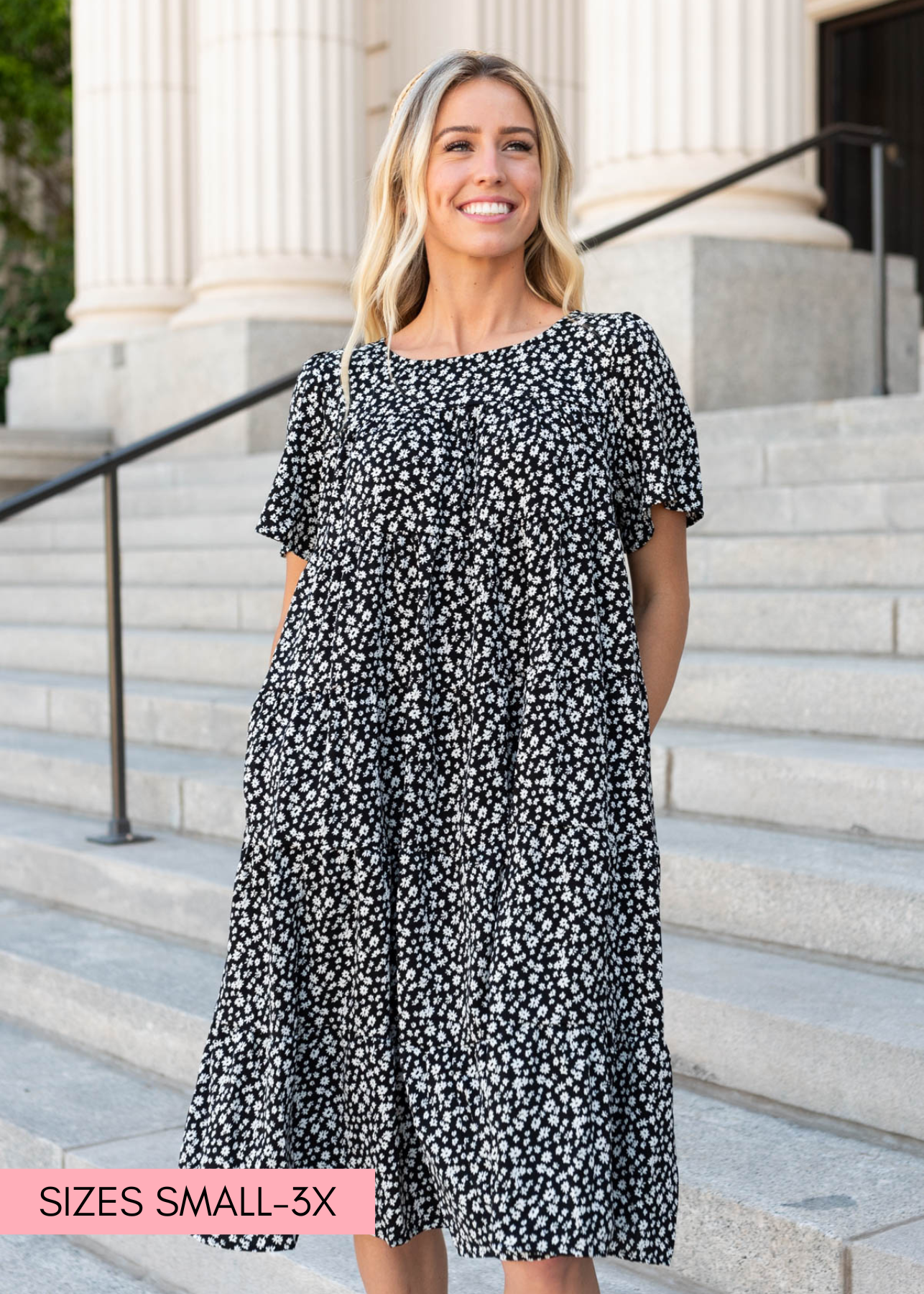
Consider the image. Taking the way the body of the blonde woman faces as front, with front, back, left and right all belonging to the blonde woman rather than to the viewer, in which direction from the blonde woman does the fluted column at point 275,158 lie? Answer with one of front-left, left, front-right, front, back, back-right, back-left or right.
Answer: back

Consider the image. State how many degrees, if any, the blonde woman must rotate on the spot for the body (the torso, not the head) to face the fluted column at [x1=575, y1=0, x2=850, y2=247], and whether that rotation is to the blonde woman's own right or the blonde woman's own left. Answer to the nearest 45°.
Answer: approximately 180°

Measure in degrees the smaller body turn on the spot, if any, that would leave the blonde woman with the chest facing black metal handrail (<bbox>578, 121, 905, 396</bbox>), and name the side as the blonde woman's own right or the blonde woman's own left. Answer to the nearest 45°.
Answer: approximately 180°

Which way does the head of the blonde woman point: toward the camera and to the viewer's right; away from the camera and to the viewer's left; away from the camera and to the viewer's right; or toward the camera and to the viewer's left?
toward the camera and to the viewer's right

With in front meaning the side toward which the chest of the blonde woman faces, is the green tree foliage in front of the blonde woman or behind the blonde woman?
behind

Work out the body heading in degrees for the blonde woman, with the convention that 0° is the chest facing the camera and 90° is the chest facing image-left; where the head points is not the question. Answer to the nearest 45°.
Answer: approximately 0°

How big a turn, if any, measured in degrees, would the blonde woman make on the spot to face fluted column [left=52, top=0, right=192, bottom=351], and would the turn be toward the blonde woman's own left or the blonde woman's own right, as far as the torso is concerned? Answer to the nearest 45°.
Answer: approximately 180°
